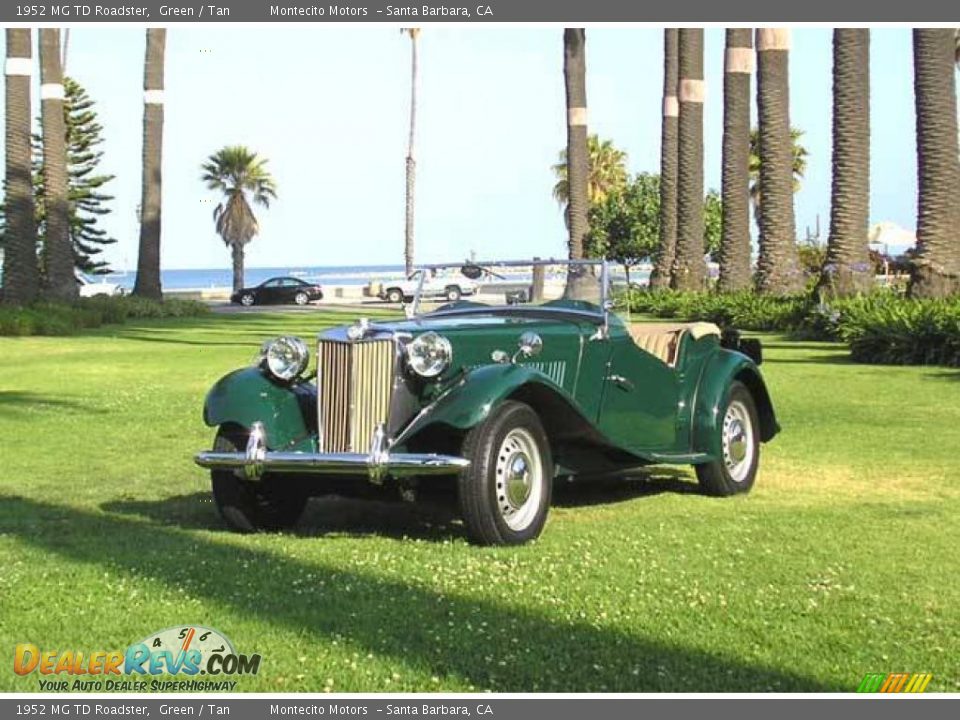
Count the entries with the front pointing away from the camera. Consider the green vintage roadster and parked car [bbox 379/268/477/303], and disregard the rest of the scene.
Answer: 0

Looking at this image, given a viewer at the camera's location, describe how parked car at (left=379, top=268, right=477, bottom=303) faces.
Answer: facing to the left of the viewer
